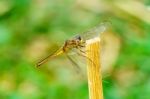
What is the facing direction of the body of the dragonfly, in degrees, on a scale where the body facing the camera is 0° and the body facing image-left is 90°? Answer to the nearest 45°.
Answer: approximately 270°
